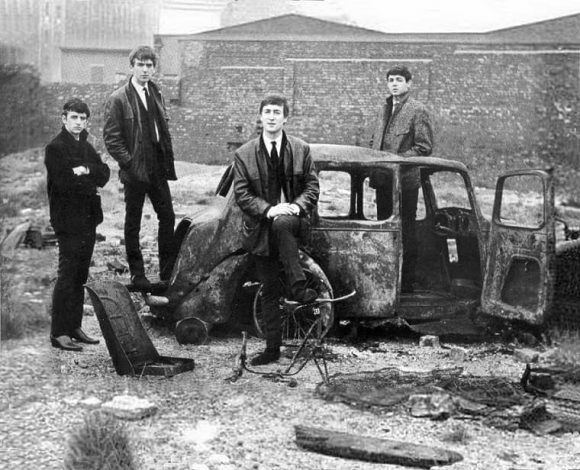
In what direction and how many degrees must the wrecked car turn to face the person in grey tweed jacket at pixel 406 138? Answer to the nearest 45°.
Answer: approximately 90° to its left

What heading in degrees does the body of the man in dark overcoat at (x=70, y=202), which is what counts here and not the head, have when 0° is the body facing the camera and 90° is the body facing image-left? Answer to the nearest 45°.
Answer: approximately 315°

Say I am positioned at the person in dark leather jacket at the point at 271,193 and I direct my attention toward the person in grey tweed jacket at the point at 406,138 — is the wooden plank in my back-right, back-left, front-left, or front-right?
back-right

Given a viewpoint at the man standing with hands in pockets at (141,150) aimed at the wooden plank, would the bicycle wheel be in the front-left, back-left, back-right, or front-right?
front-left

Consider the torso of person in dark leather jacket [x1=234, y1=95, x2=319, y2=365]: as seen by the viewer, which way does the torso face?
toward the camera

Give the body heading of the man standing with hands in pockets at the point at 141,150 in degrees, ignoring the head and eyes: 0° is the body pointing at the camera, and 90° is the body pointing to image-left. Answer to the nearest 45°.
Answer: approximately 315°

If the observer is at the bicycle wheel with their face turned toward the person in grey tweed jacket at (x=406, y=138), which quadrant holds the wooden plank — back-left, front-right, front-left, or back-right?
back-right

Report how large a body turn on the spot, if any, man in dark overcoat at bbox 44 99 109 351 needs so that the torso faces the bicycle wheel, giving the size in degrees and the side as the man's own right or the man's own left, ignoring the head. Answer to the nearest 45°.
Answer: approximately 45° to the man's own left

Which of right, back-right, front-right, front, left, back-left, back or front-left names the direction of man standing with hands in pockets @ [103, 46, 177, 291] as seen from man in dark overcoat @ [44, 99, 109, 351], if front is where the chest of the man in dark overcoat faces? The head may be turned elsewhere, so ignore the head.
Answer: left

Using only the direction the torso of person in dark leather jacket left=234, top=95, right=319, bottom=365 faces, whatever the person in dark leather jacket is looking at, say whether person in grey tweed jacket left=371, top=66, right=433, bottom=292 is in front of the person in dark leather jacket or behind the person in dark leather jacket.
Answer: behind
